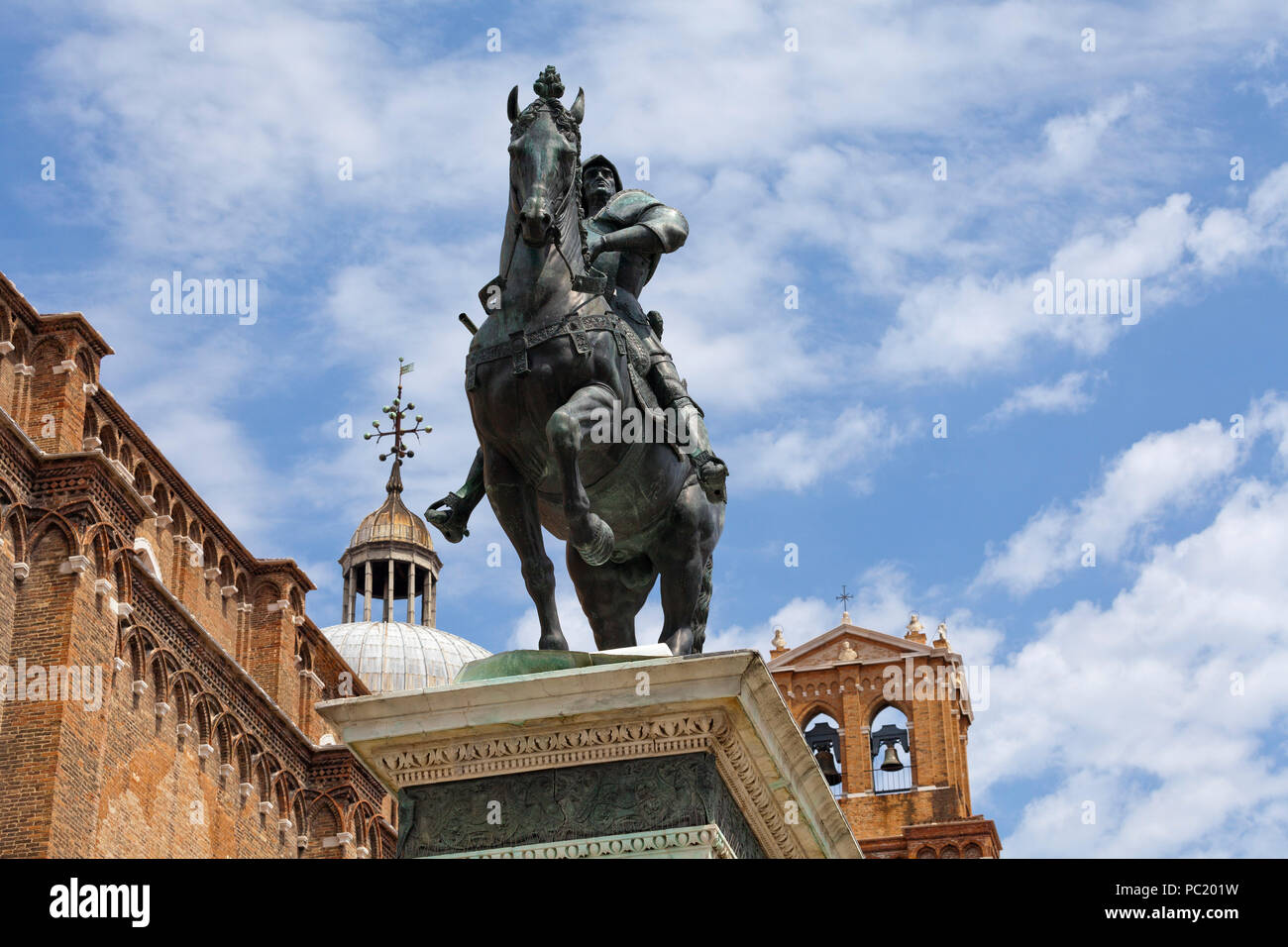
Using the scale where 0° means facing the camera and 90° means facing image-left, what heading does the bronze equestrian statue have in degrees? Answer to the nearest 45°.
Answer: approximately 45°
